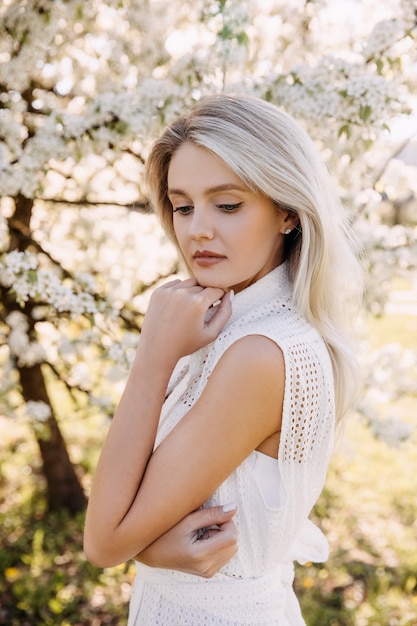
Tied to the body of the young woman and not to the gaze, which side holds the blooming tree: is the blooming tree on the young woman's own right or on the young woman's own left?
on the young woman's own right

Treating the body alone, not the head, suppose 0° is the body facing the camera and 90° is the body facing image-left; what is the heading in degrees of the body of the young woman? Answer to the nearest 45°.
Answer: approximately 90°

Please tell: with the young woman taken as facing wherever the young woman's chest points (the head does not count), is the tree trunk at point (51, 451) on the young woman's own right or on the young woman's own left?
on the young woman's own right
